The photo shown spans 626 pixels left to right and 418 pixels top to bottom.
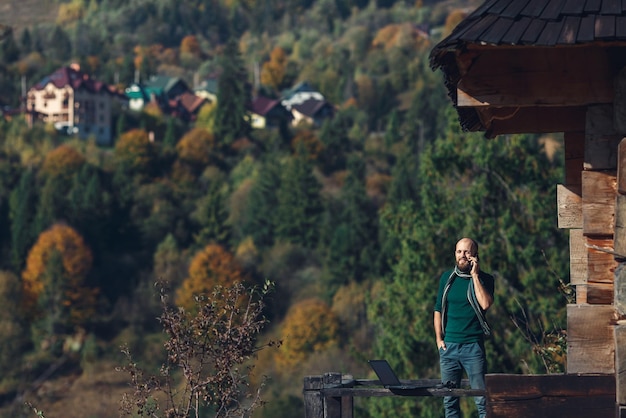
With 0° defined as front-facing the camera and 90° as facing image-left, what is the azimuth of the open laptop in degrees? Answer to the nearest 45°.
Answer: approximately 315°

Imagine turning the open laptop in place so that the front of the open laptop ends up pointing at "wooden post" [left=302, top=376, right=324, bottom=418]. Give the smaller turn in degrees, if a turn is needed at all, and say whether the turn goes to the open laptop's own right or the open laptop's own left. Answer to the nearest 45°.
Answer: approximately 135° to the open laptop's own right

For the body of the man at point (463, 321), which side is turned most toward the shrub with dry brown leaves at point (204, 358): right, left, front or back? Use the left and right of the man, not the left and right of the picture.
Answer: right

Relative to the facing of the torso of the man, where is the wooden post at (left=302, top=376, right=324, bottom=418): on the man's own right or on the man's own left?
on the man's own right

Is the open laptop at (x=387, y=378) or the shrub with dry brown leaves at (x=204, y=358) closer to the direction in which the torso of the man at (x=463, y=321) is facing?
the open laptop
